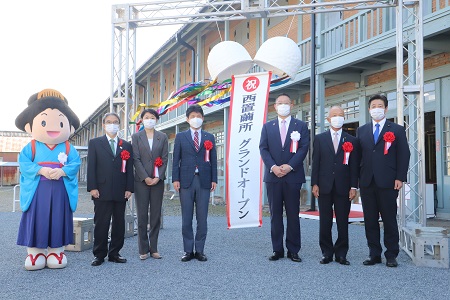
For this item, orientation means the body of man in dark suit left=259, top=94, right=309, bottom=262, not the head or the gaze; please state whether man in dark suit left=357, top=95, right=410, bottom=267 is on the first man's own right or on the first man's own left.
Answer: on the first man's own left

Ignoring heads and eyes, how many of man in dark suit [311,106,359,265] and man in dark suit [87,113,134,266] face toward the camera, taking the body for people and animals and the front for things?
2

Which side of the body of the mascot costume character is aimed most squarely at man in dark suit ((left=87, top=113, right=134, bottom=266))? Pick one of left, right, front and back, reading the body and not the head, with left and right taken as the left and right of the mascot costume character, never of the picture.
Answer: left

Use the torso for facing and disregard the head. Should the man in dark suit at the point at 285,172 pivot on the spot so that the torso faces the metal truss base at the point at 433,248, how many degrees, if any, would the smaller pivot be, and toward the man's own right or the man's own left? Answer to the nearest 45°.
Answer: approximately 90° to the man's own left

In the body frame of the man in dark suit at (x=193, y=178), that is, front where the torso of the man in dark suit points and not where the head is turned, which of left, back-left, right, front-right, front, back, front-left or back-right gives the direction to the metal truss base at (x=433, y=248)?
left

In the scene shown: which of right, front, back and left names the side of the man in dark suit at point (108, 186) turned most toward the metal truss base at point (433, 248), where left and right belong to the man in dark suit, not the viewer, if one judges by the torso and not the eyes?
left
